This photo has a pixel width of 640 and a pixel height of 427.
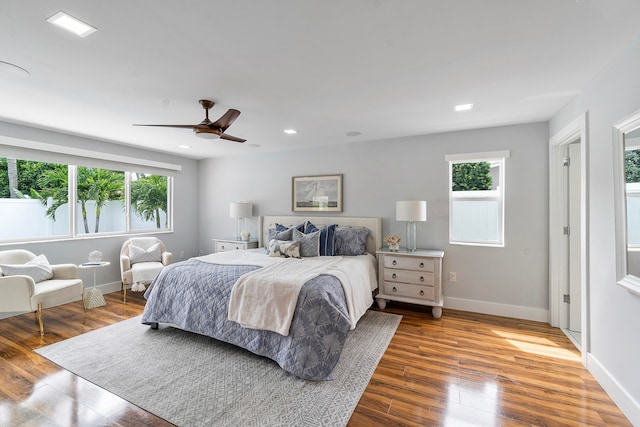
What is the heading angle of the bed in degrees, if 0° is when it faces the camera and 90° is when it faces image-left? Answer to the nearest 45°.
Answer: approximately 45°

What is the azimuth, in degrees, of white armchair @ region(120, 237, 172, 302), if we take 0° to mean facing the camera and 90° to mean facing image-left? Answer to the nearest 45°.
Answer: approximately 0°

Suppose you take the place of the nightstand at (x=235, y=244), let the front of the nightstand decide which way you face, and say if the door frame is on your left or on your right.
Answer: on your left

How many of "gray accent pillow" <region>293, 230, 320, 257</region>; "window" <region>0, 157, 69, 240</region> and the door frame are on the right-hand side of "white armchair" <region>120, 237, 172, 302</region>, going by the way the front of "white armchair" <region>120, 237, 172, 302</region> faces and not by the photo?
1

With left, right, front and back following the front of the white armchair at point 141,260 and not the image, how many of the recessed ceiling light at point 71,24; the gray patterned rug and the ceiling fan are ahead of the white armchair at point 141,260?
3

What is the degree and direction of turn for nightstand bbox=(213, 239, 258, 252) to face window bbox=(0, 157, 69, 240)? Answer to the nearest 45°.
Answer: approximately 45° to its right

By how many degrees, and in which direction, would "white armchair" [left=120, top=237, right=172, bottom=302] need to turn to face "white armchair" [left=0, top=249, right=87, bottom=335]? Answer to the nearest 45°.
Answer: approximately 45° to its right

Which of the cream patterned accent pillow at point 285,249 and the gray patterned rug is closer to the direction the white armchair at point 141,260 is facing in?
the gray patterned rug

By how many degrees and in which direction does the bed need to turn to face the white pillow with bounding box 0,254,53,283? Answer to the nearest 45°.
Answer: approximately 90° to its right

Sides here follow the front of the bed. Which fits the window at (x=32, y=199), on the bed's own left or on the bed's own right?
on the bed's own right
